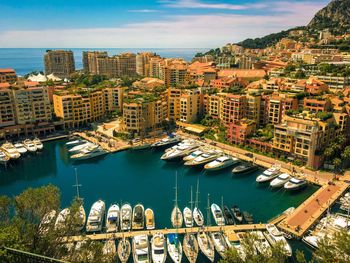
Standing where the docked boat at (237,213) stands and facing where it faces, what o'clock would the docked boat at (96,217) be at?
the docked boat at (96,217) is roughly at 10 o'clock from the docked boat at (237,213).

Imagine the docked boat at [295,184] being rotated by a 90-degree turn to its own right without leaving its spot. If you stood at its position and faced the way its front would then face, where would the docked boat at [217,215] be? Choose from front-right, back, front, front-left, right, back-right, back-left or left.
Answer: left

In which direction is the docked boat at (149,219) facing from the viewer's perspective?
away from the camera

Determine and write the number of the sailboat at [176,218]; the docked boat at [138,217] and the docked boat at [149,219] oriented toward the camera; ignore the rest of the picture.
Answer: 0

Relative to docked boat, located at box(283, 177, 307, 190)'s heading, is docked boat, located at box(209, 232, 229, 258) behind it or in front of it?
in front

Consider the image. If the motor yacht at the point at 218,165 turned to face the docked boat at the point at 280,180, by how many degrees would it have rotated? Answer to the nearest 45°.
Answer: approximately 90° to its left

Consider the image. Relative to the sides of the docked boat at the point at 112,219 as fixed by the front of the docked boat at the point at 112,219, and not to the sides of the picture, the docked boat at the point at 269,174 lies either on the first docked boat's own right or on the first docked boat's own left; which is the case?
on the first docked boat's own right

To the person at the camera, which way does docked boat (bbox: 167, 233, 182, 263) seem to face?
facing the viewer

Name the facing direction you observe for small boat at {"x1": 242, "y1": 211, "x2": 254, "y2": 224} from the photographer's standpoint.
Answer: facing away from the viewer and to the left of the viewer

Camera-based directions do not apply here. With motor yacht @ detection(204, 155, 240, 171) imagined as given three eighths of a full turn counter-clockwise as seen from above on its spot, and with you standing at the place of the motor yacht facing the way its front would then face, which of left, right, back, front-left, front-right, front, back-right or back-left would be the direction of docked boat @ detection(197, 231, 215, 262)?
right

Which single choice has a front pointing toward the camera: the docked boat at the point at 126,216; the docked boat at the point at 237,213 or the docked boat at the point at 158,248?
the docked boat at the point at 158,248

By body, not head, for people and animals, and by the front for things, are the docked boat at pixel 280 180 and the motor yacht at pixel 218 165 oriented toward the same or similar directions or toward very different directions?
same or similar directions

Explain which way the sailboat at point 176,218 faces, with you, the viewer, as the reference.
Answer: facing away from the viewer

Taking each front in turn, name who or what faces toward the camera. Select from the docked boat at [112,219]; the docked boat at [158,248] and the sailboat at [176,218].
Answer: the docked boat at [158,248]

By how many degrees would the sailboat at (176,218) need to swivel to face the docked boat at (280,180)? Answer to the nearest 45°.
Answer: approximately 45° to its right

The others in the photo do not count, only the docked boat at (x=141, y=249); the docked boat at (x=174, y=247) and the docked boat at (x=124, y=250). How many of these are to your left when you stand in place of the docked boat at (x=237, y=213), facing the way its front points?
3

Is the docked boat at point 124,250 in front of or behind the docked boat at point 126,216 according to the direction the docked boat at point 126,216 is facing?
behind

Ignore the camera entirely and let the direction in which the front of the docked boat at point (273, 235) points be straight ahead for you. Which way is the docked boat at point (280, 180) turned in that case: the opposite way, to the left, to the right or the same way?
to the right

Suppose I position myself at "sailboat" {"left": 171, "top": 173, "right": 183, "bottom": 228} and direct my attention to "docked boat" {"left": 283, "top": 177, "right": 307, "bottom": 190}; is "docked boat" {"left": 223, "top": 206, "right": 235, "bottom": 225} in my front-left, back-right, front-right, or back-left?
front-right

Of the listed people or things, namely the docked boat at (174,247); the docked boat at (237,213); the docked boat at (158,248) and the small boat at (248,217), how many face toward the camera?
2

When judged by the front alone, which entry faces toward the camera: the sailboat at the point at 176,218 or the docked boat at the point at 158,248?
the docked boat

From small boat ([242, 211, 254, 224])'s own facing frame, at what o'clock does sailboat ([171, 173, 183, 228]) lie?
The sailboat is roughly at 10 o'clock from the small boat.
